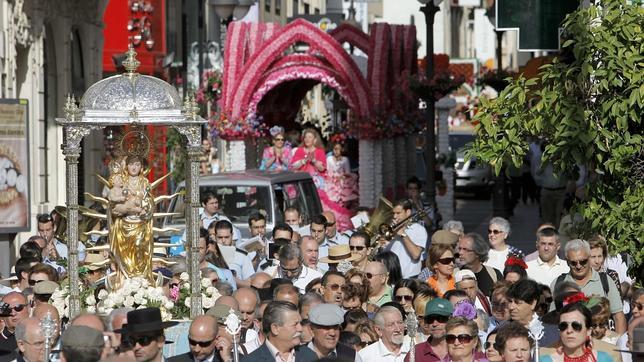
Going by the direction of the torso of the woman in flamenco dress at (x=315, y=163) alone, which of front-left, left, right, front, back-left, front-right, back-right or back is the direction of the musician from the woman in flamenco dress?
front-left

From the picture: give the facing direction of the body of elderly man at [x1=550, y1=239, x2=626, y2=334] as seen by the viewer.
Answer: toward the camera

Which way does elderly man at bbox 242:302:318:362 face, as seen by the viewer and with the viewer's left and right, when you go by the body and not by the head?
facing the viewer and to the right of the viewer

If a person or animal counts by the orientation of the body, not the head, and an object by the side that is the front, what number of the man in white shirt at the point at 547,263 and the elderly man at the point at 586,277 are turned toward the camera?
2

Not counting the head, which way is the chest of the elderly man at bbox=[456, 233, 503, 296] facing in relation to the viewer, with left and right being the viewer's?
facing the viewer and to the left of the viewer

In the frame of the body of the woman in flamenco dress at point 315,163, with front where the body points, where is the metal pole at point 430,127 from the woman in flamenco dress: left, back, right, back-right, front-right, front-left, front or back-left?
left

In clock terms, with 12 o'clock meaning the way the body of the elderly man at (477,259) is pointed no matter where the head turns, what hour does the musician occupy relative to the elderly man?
The musician is roughly at 4 o'clock from the elderly man.

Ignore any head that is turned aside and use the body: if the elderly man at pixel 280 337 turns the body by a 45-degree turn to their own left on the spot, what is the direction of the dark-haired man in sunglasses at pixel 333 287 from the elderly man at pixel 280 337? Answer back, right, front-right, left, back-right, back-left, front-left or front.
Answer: left
